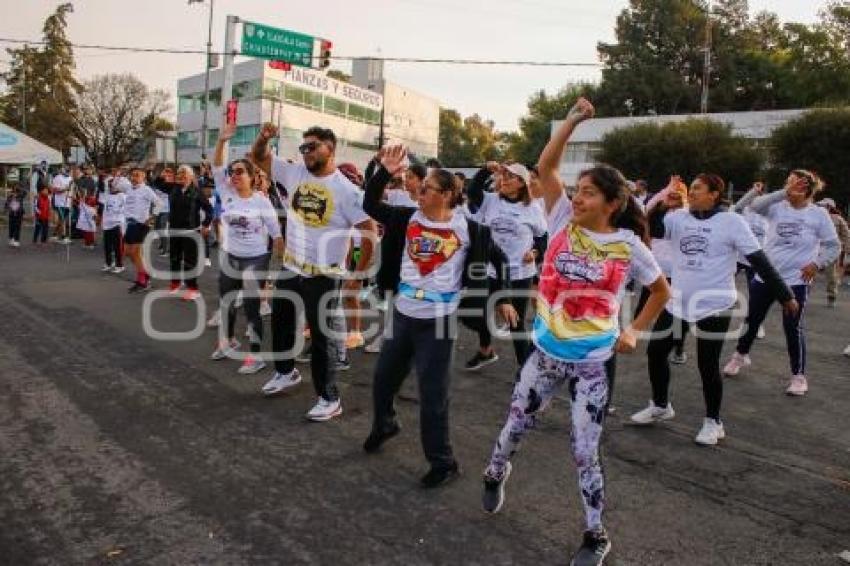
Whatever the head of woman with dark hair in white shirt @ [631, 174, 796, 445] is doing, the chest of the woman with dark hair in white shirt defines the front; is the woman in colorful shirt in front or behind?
in front

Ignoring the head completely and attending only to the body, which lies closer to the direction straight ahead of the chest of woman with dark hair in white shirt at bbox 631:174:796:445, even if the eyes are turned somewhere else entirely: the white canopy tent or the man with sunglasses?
the man with sunglasses

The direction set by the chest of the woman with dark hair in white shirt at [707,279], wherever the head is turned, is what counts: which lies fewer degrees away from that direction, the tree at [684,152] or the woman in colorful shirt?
the woman in colorful shirt

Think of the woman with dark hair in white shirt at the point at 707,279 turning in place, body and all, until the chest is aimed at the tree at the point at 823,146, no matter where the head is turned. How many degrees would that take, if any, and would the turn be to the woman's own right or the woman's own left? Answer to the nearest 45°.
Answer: approximately 135° to the woman's own right

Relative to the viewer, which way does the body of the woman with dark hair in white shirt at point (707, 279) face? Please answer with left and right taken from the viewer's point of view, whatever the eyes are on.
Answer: facing the viewer and to the left of the viewer

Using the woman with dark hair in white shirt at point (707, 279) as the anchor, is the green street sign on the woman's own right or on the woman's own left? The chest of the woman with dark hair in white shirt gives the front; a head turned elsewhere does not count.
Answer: on the woman's own right

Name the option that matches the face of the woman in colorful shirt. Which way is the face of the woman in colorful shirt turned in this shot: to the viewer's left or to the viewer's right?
to the viewer's left

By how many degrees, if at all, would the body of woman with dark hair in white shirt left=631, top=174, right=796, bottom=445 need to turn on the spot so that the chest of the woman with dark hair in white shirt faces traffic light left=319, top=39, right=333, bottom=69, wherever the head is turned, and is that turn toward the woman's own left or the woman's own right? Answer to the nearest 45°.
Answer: approximately 90° to the woman's own right

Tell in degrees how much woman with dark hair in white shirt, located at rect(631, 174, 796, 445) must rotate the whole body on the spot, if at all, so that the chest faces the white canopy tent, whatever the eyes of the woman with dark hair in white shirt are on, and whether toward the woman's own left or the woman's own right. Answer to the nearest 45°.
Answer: approximately 90° to the woman's own right

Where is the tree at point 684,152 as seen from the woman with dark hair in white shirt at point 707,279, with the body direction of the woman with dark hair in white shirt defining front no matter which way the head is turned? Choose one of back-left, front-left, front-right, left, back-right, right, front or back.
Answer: back-right
